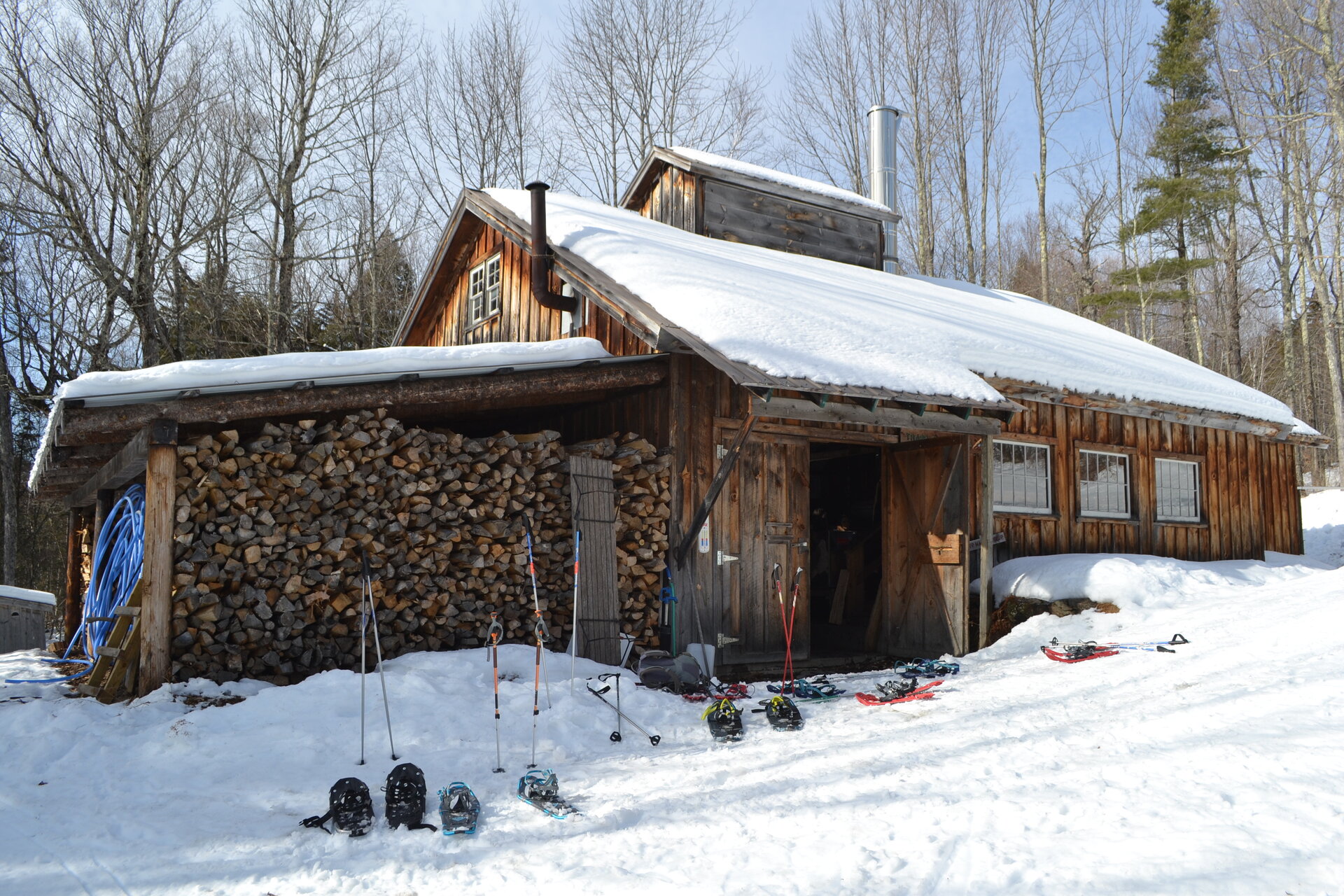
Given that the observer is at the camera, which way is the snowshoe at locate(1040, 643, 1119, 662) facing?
facing to the left of the viewer

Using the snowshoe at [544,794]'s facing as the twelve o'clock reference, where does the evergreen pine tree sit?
The evergreen pine tree is roughly at 3 o'clock from the snowshoe.

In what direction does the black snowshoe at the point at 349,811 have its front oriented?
away from the camera

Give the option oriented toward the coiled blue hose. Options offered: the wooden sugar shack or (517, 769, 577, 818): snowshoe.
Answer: the snowshoe

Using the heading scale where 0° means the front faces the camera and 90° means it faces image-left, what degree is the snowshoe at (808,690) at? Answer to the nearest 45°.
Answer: approximately 90°

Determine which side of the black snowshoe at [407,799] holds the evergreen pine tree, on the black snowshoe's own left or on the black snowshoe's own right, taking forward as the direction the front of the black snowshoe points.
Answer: on the black snowshoe's own right

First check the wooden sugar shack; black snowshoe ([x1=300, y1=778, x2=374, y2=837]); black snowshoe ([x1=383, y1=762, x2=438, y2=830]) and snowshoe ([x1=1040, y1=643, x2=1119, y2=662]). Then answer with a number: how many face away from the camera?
2

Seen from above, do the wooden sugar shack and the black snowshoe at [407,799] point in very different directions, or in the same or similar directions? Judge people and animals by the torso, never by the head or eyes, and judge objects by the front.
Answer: very different directions

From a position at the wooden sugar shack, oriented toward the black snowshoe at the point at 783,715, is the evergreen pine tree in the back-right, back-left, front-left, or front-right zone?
back-left

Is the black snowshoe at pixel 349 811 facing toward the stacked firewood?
yes

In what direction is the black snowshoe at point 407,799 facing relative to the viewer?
away from the camera

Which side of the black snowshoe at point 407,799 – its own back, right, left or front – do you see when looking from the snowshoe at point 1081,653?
right

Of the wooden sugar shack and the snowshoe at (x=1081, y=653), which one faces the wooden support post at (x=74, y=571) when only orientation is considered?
the snowshoe

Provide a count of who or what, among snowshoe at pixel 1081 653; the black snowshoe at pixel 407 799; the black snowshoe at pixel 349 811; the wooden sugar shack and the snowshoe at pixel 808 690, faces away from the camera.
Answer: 2

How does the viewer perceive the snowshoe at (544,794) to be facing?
facing away from the viewer and to the left of the viewer

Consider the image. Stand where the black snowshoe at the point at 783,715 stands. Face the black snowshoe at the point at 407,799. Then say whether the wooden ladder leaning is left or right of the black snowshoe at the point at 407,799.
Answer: right
